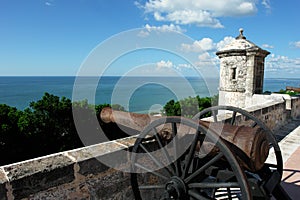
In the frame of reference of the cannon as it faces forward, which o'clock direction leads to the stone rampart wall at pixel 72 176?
The stone rampart wall is roughly at 10 o'clock from the cannon.

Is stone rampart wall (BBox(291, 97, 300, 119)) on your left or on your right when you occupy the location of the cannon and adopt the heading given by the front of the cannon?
on your right

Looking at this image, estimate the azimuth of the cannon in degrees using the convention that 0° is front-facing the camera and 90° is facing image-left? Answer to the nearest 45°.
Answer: approximately 135°
